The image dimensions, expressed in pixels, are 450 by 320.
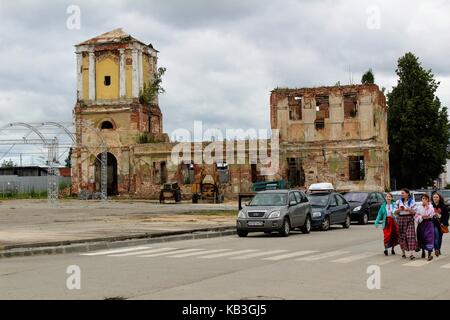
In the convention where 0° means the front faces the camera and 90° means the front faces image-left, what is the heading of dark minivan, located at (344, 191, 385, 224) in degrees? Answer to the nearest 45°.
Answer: approximately 45°

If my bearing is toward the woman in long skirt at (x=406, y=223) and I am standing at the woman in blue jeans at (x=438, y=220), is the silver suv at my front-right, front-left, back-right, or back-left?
front-right

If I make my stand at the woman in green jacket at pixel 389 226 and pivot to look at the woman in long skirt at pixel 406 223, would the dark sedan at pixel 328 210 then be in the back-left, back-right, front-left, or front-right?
back-left

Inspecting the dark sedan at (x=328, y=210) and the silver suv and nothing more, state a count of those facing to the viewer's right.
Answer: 0

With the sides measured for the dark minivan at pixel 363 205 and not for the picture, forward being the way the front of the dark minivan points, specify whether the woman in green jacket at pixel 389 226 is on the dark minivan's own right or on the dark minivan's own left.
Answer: on the dark minivan's own left

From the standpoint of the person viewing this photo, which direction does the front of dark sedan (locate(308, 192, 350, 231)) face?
facing the viewer and to the left of the viewer

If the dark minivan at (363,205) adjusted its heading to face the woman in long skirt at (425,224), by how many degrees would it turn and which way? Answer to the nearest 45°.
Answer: approximately 45° to its left

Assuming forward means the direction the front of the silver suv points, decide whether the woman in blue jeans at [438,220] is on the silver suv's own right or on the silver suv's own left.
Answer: on the silver suv's own left

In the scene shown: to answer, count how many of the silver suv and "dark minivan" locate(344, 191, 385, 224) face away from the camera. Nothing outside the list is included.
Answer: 0

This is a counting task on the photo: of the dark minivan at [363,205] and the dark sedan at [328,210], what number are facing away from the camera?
0
